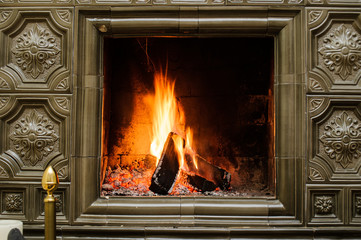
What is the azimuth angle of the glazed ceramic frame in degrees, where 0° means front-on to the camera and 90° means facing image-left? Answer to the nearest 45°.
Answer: approximately 0°

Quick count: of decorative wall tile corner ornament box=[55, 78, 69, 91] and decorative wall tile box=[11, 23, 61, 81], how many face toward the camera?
2

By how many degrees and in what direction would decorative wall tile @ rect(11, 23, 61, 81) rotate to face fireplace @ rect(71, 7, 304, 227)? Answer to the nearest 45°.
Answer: approximately 90° to its left

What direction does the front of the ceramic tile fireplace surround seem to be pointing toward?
toward the camera

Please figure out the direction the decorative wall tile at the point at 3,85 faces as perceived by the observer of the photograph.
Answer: facing the viewer

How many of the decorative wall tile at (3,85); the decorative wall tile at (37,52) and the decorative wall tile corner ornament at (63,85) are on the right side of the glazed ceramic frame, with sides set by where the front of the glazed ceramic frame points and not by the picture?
3

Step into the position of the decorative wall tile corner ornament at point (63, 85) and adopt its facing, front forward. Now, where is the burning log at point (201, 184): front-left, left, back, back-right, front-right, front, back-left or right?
left
